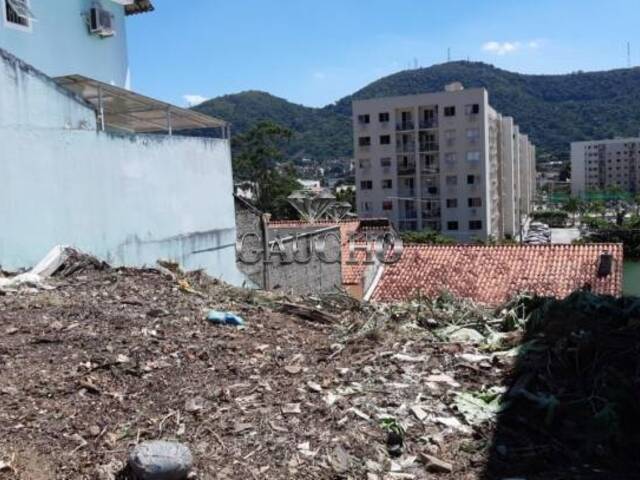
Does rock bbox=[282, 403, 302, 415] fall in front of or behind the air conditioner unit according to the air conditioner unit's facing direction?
in front

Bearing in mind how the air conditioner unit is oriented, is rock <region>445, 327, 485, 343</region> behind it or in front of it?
in front

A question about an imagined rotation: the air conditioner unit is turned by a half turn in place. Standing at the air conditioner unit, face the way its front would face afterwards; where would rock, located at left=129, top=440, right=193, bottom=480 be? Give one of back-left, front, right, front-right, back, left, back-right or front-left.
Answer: back-left

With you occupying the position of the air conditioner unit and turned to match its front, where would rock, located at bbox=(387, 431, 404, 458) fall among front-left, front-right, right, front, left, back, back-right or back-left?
front-right

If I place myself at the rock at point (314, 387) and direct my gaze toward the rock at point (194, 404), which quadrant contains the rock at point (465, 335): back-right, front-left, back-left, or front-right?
back-right

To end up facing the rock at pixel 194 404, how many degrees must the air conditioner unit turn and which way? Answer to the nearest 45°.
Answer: approximately 45° to its right

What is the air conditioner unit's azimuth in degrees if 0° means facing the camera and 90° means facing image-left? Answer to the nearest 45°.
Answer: approximately 315°

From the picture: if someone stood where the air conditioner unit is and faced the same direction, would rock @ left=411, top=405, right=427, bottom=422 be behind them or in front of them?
in front
